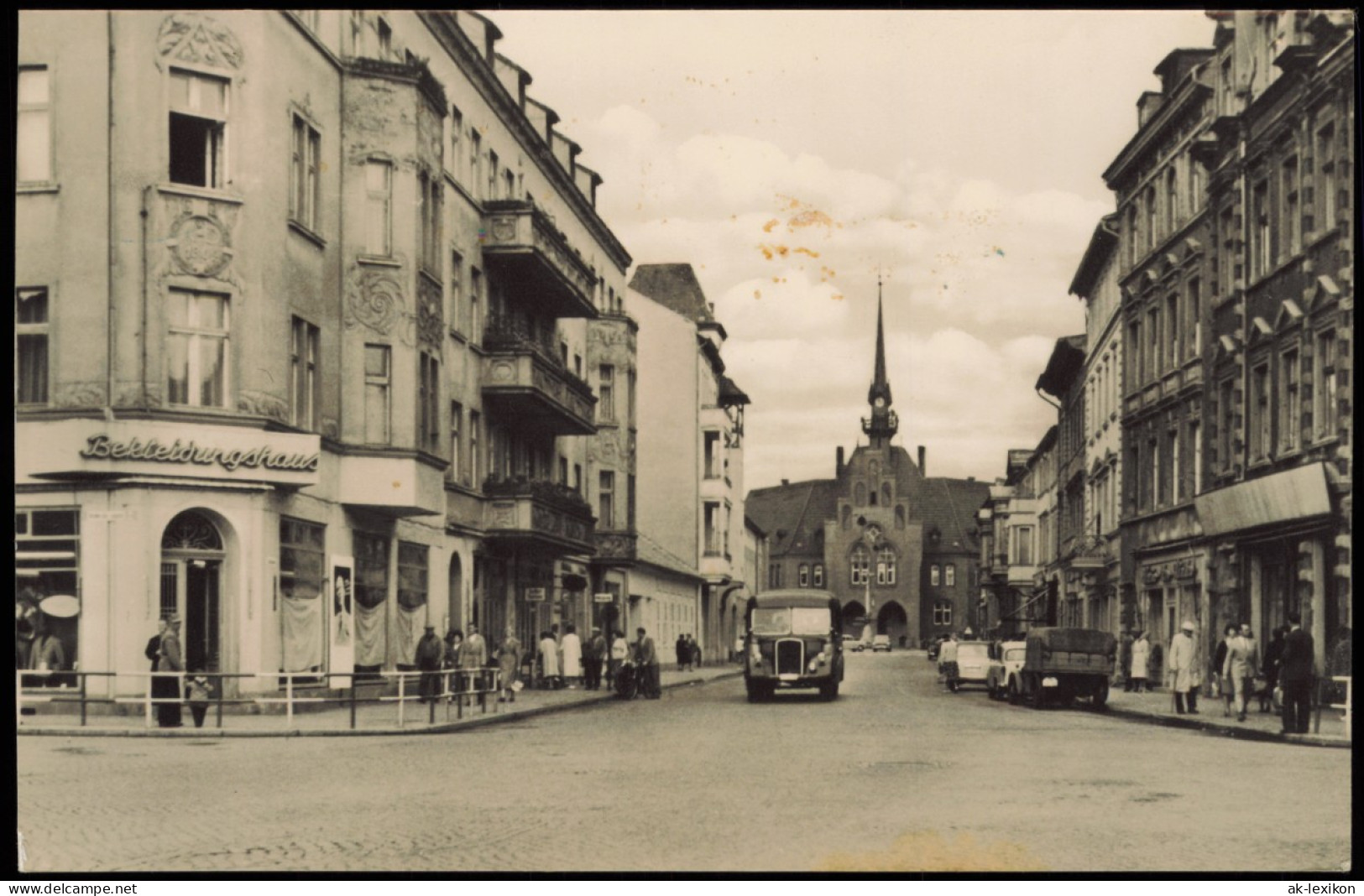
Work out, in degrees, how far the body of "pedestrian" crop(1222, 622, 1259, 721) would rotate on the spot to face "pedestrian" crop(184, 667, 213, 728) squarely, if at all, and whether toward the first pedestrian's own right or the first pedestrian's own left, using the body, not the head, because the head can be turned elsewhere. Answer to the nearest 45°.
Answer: approximately 45° to the first pedestrian's own right
